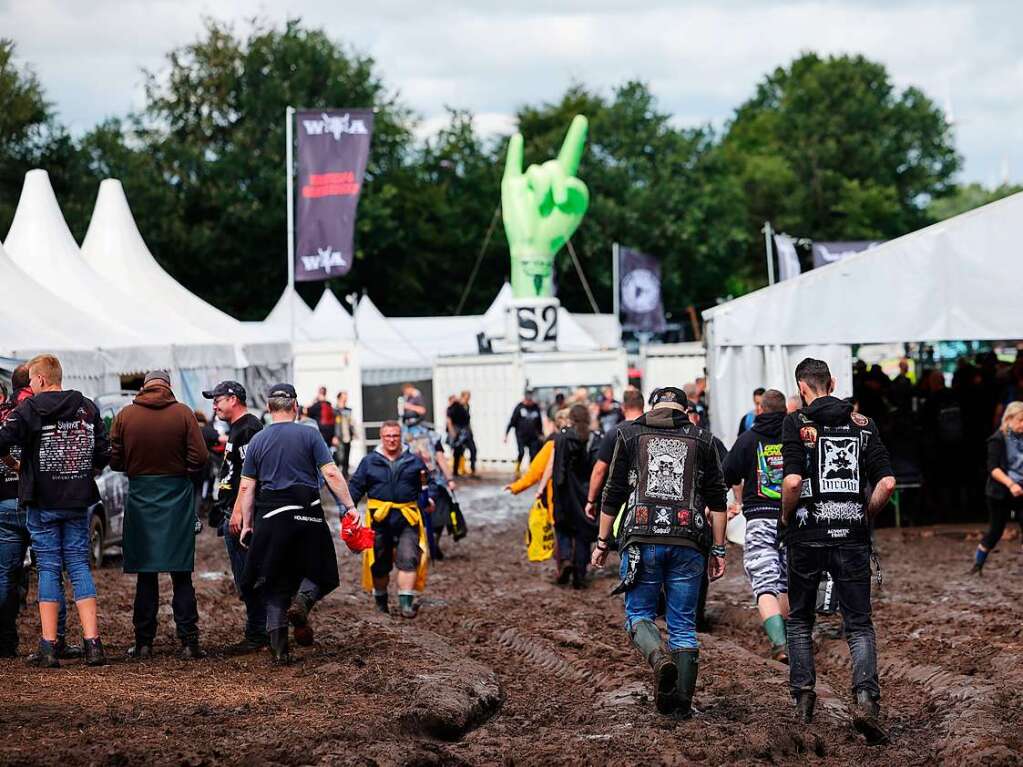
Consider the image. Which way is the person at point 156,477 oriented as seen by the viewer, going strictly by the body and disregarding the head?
away from the camera

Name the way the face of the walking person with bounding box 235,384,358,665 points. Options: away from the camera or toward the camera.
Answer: away from the camera

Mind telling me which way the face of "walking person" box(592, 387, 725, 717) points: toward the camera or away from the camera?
away from the camera

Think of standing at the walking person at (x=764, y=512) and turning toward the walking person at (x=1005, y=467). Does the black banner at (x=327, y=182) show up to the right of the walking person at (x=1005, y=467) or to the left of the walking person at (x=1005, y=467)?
left

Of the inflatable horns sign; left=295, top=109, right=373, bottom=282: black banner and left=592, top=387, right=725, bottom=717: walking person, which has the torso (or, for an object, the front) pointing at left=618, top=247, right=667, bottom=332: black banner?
the walking person

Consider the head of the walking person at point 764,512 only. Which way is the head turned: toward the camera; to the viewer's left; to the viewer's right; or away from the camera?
away from the camera

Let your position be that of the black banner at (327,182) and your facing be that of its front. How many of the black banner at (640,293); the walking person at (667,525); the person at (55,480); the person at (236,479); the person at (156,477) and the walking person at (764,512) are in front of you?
5
